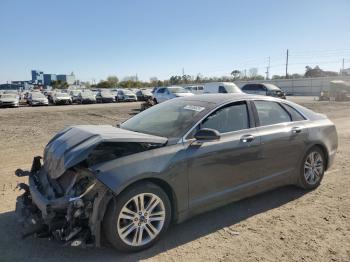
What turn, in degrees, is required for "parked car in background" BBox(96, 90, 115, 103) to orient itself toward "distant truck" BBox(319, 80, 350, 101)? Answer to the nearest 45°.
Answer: approximately 45° to its left

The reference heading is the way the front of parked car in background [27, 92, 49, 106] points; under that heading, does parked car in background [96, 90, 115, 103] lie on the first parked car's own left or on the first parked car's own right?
on the first parked car's own left

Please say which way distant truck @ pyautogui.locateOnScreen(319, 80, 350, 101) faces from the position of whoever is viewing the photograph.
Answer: facing to the left of the viewer

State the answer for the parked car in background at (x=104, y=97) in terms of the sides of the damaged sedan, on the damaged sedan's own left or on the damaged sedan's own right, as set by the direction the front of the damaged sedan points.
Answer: on the damaged sedan's own right

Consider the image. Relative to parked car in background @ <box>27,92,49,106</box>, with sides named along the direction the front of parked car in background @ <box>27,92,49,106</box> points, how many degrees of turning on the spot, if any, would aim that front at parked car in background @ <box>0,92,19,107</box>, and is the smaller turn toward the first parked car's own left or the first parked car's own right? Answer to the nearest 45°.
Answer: approximately 90° to the first parked car's own right

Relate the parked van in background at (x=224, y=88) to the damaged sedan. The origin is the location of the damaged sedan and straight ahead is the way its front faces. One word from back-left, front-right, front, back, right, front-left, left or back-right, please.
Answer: back-right
